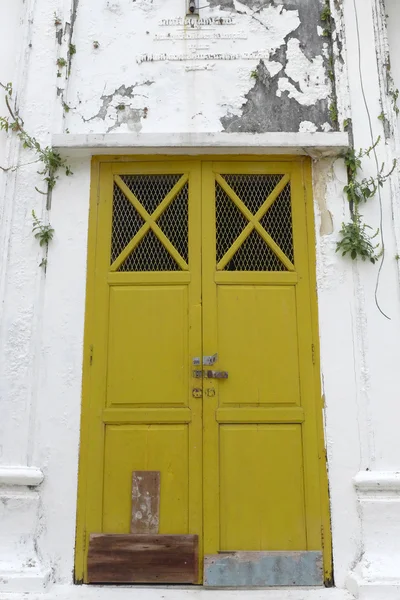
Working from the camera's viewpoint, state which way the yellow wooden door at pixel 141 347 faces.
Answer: facing the viewer

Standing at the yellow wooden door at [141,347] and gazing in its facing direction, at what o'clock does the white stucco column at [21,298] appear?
The white stucco column is roughly at 3 o'clock from the yellow wooden door.

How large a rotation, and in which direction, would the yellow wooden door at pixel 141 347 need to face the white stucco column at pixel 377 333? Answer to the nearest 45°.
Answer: approximately 90° to its left

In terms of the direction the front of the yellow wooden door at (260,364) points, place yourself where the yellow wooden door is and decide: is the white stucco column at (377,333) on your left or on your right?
on your left

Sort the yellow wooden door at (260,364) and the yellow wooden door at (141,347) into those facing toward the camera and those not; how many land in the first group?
2

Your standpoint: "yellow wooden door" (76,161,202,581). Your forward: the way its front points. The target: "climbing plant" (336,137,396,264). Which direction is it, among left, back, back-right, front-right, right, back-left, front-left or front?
left

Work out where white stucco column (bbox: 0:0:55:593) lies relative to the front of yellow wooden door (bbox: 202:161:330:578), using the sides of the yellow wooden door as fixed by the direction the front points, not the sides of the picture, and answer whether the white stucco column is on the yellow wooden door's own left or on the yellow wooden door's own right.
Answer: on the yellow wooden door's own right
